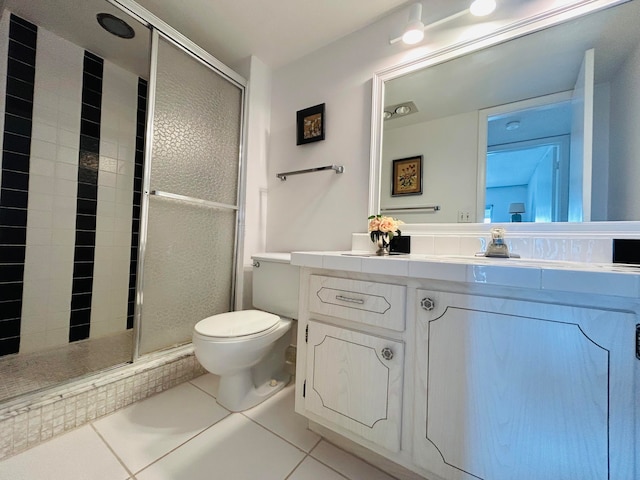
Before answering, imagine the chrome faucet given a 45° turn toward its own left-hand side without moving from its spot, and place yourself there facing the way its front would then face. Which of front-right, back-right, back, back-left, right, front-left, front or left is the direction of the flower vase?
back-right

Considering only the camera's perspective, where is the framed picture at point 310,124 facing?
facing the viewer and to the left of the viewer

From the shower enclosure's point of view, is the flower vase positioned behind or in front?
in front

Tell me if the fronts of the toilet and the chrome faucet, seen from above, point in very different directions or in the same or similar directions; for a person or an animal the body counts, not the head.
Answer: same or similar directions

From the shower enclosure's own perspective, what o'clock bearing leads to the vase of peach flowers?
The vase of peach flowers is roughly at 12 o'clock from the shower enclosure.

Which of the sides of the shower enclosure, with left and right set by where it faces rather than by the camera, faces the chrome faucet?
front

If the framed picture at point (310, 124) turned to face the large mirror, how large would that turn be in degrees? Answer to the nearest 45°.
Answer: approximately 90° to its left

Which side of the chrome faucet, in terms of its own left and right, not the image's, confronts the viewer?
front

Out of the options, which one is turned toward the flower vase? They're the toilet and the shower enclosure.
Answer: the shower enclosure

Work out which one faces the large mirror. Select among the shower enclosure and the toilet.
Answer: the shower enclosure

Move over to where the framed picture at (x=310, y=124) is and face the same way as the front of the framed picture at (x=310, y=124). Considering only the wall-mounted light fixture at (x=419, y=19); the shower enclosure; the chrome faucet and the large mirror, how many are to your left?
3
